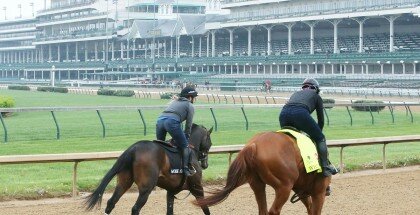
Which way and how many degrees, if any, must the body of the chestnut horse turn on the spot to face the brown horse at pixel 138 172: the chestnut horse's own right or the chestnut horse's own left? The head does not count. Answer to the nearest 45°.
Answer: approximately 135° to the chestnut horse's own left

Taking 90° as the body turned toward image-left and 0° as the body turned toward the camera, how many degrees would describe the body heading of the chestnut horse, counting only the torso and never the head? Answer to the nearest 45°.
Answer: approximately 225°

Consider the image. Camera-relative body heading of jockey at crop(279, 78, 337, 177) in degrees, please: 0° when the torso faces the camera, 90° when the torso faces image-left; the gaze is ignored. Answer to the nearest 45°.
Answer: approximately 225°

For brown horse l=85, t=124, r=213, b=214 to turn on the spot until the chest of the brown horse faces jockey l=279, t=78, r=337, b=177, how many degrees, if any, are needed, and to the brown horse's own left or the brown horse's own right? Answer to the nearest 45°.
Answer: approximately 45° to the brown horse's own right

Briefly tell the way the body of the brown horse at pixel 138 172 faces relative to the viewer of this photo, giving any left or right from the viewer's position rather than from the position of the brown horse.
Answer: facing away from the viewer and to the right of the viewer

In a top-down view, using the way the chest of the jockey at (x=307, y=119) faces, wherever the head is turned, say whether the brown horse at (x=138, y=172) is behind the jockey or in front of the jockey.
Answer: behind

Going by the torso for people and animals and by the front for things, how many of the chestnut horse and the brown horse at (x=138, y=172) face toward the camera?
0
